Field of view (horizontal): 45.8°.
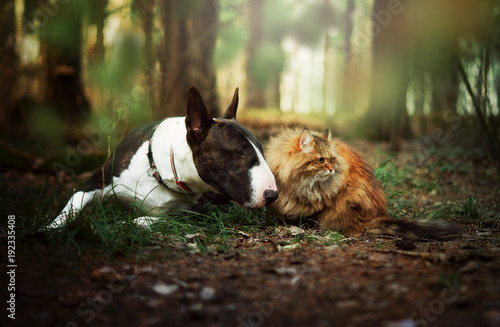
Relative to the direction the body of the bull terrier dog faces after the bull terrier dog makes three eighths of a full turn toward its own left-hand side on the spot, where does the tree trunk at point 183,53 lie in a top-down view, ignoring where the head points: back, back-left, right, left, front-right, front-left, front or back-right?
front

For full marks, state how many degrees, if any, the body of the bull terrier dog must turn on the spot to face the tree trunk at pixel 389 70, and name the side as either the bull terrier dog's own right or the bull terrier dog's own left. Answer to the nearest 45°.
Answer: approximately 90° to the bull terrier dog's own left

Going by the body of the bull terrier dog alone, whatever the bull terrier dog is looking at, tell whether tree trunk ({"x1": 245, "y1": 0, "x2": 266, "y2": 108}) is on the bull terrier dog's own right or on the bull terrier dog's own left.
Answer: on the bull terrier dog's own left

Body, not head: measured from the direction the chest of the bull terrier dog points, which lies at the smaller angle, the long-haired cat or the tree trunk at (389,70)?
the long-haired cat

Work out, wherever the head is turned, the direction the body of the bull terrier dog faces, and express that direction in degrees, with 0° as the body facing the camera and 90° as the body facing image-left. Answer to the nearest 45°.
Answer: approximately 315°

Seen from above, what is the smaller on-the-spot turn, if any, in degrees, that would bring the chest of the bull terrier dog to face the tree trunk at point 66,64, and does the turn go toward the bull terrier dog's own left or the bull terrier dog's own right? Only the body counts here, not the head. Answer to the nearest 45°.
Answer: approximately 135° to the bull terrier dog's own left
